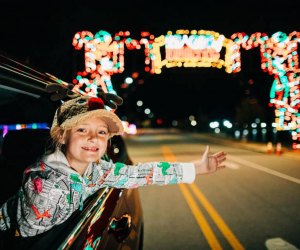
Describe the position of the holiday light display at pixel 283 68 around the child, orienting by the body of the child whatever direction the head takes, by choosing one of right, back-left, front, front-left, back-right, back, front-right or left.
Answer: left

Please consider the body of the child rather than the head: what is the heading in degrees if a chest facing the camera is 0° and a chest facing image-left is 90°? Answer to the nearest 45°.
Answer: approximately 315°
